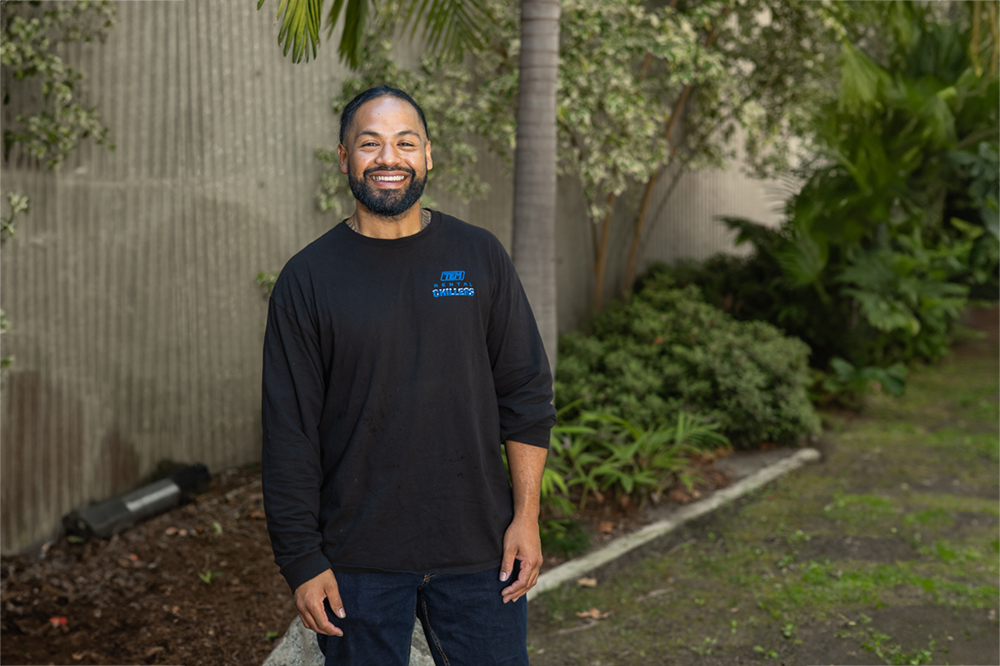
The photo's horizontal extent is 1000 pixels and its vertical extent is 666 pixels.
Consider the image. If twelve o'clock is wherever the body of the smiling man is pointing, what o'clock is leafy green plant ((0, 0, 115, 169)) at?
The leafy green plant is roughly at 5 o'clock from the smiling man.

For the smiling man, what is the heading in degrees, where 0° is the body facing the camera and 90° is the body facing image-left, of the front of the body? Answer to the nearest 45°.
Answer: approximately 0°

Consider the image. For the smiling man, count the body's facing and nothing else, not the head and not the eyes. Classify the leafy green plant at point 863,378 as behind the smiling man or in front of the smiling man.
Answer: behind

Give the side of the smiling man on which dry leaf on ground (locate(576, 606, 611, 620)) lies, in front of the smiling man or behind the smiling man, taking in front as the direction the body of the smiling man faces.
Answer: behind

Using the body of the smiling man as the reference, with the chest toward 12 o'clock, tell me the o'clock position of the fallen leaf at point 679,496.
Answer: The fallen leaf is roughly at 7 o'clock from the smiling man.

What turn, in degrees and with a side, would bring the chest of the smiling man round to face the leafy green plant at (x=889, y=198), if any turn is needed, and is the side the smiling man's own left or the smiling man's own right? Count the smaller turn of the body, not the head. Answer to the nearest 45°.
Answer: approximately 135° to the smiling man's own left
